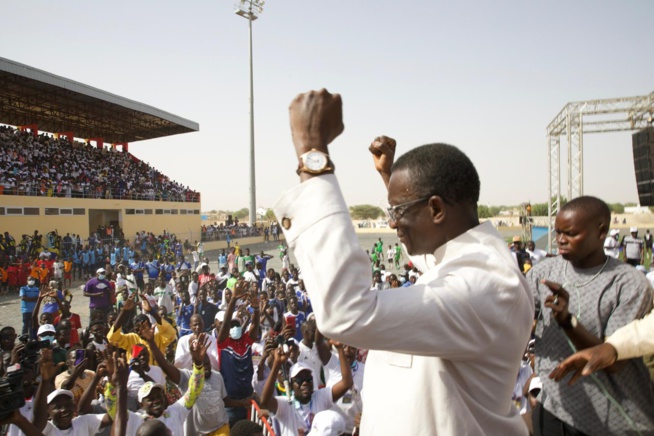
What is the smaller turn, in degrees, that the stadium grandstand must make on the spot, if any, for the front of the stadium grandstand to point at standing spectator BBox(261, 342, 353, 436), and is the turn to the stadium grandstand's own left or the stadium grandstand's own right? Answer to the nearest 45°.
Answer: approximately 45° to the stadium grandstand's own right

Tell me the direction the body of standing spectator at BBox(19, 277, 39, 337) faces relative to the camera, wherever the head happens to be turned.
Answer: toward the camera

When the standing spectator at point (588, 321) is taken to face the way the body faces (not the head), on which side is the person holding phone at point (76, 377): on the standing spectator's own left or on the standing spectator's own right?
on the standing spectator's own right

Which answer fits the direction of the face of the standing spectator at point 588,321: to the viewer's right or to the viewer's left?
to the viewer's left

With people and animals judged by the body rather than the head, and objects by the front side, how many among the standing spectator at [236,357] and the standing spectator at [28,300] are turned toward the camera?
2

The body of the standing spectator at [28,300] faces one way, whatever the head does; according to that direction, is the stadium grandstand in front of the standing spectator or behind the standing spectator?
behind

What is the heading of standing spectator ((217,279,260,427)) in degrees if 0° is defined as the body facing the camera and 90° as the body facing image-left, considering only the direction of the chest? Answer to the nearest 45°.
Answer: approximately 0°

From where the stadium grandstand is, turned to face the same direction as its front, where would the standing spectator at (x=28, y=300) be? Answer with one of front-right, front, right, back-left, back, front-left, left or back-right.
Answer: front-right

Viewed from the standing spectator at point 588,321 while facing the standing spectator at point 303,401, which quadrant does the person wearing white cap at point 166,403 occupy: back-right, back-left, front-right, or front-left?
front-left

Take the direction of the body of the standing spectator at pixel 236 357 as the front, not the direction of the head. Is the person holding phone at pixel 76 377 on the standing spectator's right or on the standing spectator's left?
on the standing spectator's right

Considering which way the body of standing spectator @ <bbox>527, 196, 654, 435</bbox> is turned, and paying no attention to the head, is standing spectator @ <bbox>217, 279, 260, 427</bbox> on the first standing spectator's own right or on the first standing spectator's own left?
on the first standing spectator's own right

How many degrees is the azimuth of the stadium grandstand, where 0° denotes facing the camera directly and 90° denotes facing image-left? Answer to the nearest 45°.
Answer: approximately 315°

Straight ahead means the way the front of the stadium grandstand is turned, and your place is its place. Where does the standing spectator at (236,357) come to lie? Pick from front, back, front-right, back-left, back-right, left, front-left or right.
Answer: front-right
